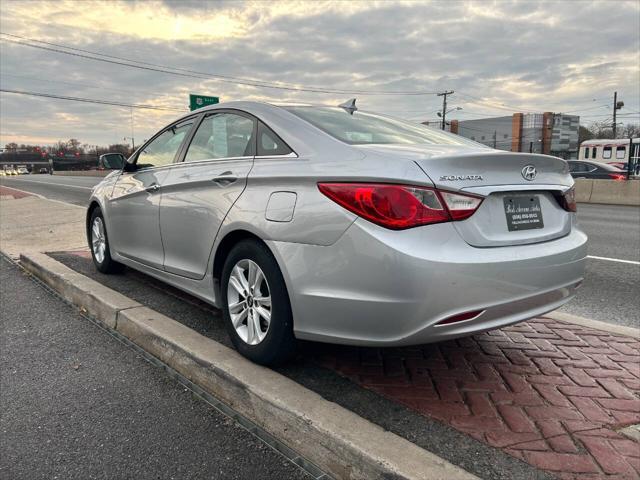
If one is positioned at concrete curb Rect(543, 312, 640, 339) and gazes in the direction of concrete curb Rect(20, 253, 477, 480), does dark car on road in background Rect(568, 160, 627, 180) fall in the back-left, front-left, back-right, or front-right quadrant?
back-right

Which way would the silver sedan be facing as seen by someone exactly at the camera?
facing away from the viewer and to the left of the viewer

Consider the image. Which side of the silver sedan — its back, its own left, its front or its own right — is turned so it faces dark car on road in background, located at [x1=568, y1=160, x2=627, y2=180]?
right

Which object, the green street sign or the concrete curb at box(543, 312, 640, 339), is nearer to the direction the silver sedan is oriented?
the green street sign

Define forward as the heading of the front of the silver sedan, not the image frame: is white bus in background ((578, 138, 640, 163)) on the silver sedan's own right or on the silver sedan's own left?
on the silver sedan's own right

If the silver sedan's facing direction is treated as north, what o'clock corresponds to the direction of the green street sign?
The green street sign is roughly at 1 o'clock from the silver sedan.
